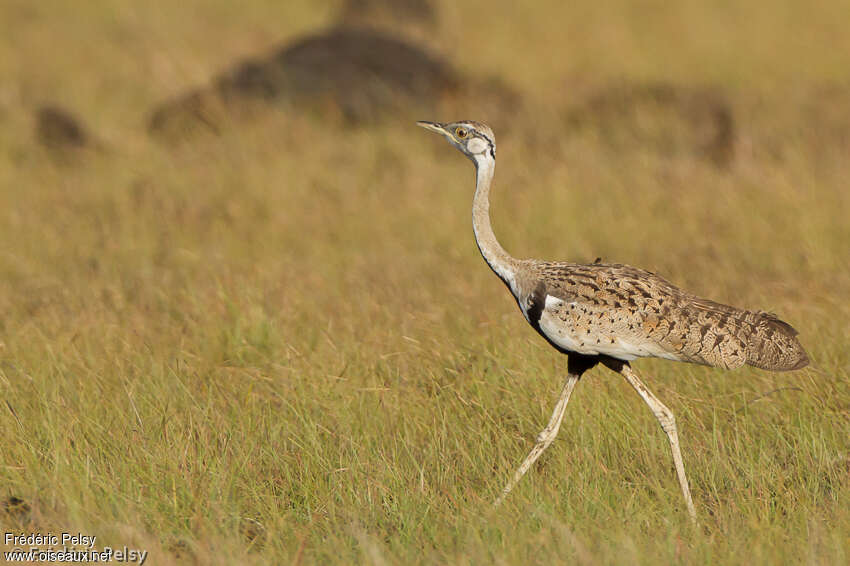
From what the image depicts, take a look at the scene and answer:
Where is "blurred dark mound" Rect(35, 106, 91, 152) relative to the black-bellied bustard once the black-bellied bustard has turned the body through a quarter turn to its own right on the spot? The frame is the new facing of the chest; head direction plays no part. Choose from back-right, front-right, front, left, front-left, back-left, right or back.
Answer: front-left

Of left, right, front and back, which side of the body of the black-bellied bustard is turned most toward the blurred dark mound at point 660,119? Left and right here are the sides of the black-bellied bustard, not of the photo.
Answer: right

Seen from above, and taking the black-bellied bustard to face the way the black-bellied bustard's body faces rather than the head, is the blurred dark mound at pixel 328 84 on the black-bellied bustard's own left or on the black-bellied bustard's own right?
on the black-bellied bustard's own right

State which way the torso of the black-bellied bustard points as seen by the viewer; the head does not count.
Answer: to the viewer's left
